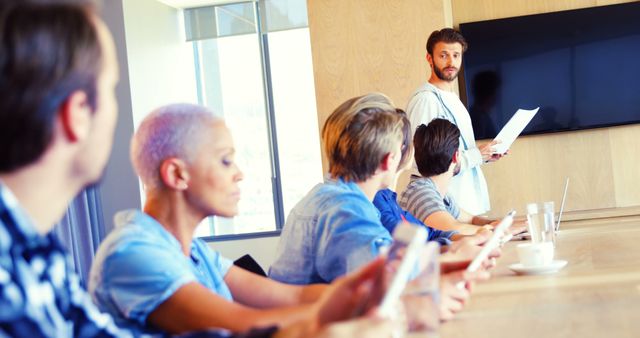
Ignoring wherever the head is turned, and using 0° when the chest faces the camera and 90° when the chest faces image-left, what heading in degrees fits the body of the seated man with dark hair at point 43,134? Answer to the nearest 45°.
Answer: approximately 225°

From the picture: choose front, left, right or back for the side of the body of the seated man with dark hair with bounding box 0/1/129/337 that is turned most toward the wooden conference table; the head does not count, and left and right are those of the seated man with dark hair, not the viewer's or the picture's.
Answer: front

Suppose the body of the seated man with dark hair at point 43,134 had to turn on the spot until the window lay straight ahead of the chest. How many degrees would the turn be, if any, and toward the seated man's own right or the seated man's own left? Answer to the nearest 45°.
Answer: approximately 45° to the seated man's own left

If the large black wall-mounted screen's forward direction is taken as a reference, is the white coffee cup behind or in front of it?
in front

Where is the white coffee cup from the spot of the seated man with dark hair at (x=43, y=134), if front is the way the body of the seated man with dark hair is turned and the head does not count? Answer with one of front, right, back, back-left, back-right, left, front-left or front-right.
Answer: front

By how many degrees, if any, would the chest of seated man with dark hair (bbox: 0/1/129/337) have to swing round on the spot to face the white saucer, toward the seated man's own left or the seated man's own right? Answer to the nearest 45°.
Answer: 0° — they already face it

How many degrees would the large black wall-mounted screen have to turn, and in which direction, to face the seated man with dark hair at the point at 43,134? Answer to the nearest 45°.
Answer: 0° — it already faces them

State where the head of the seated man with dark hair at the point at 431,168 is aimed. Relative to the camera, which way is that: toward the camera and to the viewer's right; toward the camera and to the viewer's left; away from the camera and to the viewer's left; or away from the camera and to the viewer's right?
away from the camera and to the viewer's right

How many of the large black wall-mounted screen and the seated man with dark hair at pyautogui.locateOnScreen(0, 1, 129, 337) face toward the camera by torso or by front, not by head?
1

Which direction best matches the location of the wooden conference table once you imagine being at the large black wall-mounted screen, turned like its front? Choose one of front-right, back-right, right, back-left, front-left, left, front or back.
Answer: front

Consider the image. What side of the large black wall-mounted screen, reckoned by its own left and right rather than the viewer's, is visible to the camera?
front

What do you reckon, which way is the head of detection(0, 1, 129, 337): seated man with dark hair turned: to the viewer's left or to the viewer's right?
to the viewer's right

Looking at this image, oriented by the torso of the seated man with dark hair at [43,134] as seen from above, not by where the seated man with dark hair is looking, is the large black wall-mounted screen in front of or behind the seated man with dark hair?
in front
